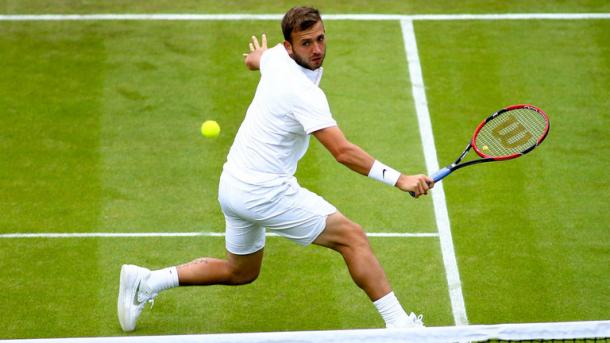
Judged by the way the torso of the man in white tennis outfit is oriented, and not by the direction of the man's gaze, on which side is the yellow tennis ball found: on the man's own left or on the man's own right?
on the man's own left
